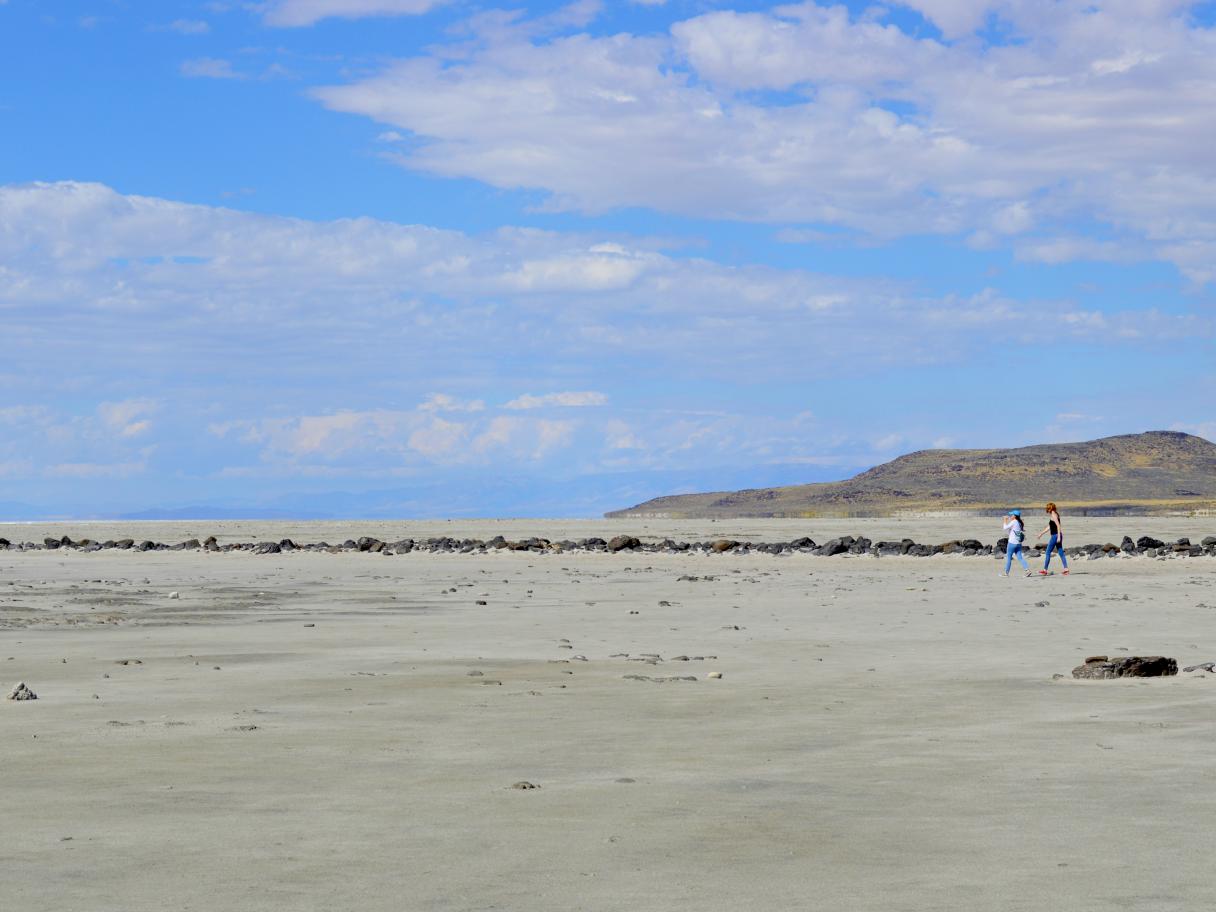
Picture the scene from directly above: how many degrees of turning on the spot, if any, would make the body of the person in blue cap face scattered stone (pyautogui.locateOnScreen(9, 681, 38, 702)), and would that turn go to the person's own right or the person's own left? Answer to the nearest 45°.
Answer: approximately 90° to the person's own left

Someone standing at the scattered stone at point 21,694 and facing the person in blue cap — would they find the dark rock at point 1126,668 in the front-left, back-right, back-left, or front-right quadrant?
front-right

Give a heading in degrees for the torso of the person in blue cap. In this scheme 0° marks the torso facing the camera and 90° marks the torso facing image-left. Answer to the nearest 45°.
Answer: approximately 90°

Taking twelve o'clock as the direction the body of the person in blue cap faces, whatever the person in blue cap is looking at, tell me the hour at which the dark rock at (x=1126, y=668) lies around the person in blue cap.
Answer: The dark rock is roughly at 9 o'clock from the person in blue cap.

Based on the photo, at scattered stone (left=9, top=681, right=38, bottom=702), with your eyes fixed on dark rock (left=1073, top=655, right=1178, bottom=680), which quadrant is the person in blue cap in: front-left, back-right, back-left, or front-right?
front-left

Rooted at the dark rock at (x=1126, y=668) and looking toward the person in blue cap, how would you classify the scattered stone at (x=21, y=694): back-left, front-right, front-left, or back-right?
back-left
